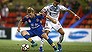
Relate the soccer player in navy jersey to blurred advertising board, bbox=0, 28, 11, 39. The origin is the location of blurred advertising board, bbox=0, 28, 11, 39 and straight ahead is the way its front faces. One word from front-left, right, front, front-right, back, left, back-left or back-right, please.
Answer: front

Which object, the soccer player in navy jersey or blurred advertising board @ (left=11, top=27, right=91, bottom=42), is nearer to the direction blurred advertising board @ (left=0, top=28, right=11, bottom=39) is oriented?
the soccer player in navy jersey

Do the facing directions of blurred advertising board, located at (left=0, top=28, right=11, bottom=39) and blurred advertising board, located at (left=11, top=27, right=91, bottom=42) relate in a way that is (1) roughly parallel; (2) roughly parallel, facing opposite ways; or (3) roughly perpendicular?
roughly parallel

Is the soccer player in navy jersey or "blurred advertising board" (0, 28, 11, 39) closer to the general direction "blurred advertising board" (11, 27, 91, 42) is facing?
the soccer player in navy jersey

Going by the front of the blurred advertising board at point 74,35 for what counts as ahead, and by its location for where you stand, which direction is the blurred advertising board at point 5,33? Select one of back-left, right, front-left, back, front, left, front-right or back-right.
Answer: right

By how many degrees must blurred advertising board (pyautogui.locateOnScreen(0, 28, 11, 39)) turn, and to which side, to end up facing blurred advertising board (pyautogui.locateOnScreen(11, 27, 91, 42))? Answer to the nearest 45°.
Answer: approximately 90° to its left

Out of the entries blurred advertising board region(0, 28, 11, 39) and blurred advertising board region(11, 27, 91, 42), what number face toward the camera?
2

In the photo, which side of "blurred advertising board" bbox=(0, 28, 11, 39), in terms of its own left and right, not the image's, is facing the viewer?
front

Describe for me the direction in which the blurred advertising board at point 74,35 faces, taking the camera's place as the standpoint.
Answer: facing the viewer

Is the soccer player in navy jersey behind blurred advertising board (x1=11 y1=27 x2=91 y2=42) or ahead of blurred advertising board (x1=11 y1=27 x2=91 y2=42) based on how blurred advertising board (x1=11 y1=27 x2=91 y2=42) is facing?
ahead
